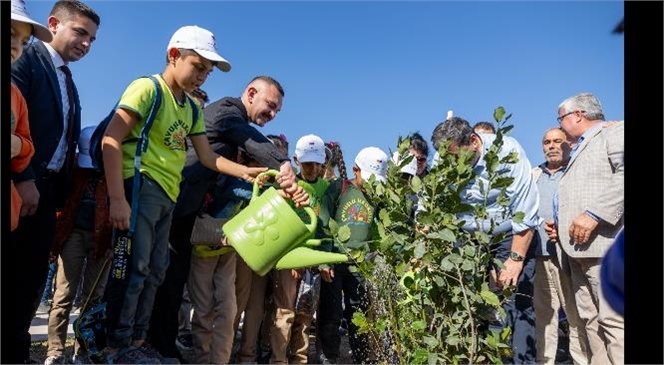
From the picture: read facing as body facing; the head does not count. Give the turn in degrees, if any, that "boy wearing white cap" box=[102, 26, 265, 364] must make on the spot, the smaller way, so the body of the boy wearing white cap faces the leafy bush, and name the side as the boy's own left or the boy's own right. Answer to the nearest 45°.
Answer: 0° — they already face it

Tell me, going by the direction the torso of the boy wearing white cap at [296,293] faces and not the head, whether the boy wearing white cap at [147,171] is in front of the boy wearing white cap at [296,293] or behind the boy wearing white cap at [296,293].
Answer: in front

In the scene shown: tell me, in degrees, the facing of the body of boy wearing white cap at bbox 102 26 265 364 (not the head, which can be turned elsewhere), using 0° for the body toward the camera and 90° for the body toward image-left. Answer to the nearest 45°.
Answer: approximately 315°

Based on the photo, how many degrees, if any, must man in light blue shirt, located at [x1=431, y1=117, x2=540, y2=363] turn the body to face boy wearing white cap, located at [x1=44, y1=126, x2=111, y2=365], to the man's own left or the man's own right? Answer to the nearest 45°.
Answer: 0° — they already face them

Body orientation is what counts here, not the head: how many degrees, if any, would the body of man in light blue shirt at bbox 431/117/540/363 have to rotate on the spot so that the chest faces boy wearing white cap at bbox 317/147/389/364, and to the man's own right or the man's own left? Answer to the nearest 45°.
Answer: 0° — they already face them

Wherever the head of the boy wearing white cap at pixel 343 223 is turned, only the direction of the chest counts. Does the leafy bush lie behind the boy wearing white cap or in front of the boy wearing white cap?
in front

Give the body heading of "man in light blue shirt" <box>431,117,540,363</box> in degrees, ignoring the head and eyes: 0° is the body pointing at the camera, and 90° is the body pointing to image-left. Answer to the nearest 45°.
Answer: approximately 90°
